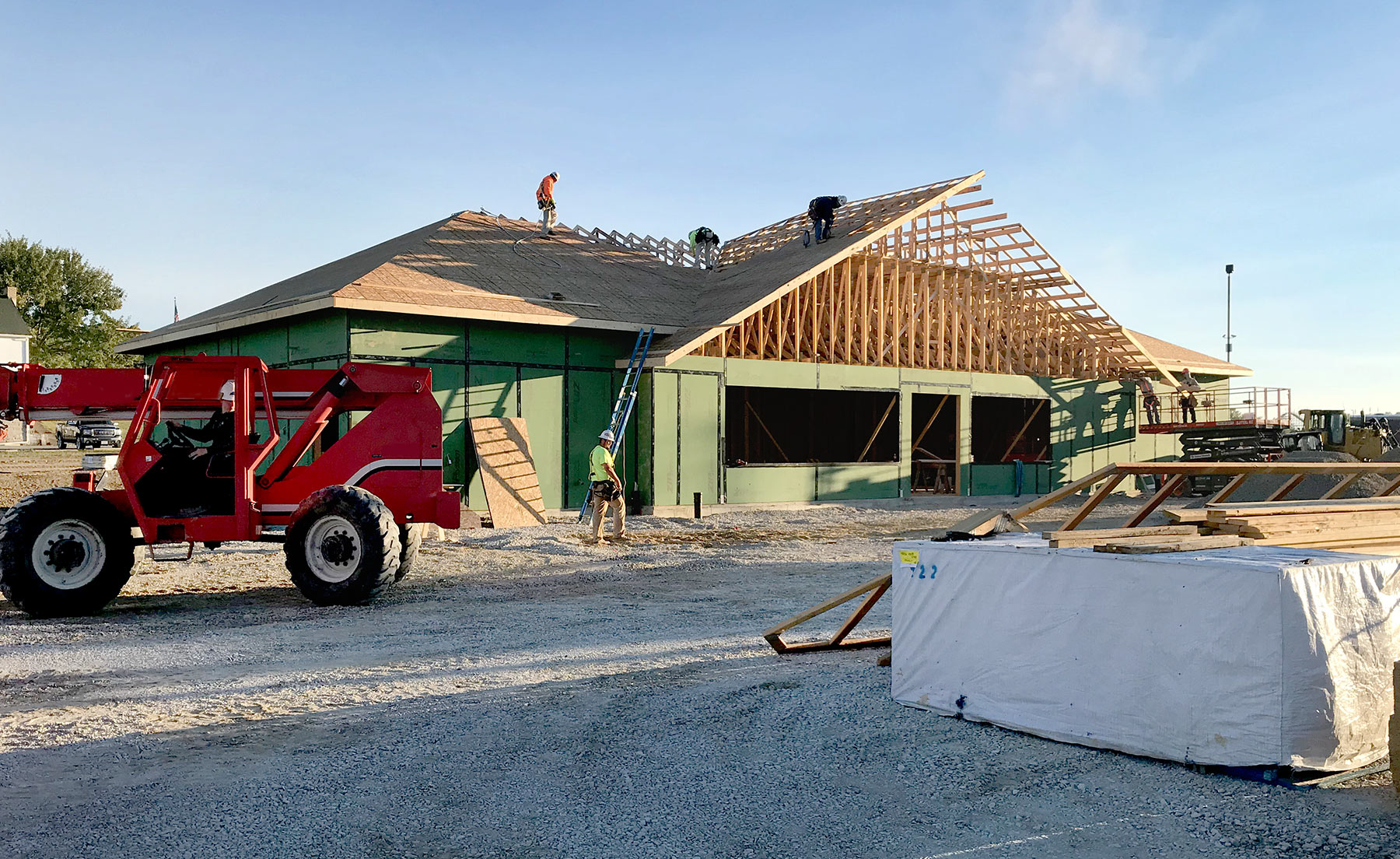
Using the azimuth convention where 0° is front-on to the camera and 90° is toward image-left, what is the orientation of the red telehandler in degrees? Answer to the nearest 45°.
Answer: approximately 90°

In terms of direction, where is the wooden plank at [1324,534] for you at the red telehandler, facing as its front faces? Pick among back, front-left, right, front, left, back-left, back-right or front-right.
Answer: back-left

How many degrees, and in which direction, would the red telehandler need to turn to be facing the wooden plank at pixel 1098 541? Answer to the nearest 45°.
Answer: approximately 135° to its left

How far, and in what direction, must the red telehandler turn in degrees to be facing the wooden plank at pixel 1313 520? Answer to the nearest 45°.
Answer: approximately 135° to its left

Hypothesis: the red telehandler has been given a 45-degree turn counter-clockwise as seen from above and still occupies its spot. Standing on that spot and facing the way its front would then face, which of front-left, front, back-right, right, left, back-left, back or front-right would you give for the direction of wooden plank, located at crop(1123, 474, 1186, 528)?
left

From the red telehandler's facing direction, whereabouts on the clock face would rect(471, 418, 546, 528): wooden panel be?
The wooden panel is roughly at 4 o'clock from the red telehandler.

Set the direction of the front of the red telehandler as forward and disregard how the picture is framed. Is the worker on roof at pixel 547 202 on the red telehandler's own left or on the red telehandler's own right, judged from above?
on the red telehandler's own right

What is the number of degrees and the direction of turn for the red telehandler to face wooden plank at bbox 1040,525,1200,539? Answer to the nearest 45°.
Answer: approximately 135° to its left

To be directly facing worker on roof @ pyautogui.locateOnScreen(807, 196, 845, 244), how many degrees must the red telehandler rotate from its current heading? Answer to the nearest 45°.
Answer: approximately 135° to its right

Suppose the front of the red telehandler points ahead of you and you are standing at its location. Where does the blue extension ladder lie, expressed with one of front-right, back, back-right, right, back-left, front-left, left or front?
back-right

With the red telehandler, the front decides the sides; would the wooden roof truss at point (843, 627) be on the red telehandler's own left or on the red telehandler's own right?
on the red telehandler's own left
